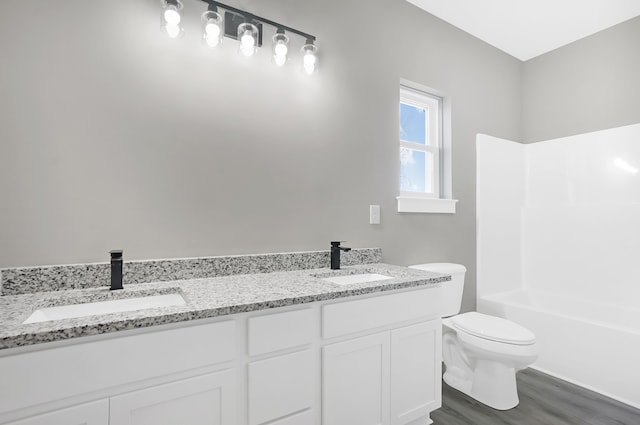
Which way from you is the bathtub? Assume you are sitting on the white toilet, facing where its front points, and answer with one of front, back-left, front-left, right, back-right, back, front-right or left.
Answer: left

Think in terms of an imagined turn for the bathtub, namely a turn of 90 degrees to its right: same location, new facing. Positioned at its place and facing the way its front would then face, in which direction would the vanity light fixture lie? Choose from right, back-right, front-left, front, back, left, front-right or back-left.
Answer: left

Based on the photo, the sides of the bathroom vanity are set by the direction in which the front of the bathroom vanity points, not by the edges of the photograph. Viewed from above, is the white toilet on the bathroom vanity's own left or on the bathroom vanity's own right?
on the bathroom vanity's own left

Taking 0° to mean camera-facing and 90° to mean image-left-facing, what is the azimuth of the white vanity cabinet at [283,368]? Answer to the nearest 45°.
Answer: approximately 315°

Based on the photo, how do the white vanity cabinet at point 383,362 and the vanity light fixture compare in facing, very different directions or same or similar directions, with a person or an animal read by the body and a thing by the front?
same or similar directions

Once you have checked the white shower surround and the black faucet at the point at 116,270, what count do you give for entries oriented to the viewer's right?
0

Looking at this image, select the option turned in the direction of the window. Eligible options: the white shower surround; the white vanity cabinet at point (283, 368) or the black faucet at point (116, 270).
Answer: the white shower surround

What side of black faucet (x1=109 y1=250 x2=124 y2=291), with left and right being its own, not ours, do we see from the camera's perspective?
front

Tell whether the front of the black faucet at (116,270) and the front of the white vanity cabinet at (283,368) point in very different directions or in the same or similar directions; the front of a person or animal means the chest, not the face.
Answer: same or similar directions

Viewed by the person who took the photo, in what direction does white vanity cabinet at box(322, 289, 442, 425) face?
facing the viewer and to the right of the viewer

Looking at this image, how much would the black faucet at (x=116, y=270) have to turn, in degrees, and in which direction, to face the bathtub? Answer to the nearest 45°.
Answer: approximately 90° to its left

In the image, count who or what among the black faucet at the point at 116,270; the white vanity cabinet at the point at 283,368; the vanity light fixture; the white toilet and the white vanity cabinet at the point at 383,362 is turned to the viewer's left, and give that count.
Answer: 0

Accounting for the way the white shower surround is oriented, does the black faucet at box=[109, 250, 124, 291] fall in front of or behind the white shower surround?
in front

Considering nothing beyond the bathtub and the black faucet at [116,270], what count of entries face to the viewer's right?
0
